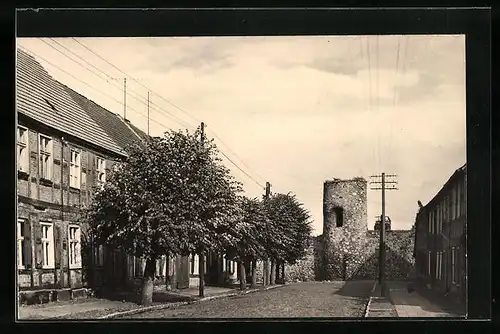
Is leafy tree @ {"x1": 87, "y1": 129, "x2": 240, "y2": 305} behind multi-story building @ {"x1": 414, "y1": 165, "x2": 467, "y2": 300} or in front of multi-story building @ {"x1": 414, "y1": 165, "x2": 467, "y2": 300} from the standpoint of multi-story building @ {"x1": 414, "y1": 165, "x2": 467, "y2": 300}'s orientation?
in front

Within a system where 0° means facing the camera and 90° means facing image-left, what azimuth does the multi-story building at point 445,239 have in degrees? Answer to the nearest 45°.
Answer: approximately 90°

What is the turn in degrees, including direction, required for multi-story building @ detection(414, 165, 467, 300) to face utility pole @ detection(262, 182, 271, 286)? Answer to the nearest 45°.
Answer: approximately 45° to its right

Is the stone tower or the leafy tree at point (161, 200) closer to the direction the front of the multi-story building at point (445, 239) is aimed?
the leafy tree

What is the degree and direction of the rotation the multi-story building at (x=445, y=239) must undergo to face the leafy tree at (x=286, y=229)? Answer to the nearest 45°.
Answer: approximately 45° to its right

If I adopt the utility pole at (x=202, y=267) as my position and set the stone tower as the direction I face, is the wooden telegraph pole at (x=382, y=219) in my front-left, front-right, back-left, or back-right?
front-right

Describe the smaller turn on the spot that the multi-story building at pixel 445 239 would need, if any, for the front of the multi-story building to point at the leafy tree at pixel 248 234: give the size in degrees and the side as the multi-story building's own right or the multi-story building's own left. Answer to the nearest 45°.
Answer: approximately 45° to the multi-story building's own right
